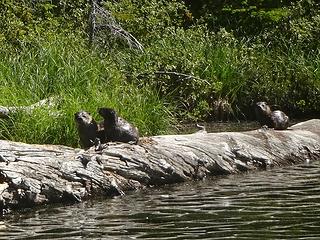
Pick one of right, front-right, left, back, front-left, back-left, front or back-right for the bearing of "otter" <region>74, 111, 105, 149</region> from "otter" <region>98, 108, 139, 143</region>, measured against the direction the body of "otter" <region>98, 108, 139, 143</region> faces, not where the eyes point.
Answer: front

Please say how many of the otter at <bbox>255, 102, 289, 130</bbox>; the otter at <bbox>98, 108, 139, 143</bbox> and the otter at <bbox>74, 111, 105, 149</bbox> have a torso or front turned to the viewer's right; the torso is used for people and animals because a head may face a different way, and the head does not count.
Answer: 0

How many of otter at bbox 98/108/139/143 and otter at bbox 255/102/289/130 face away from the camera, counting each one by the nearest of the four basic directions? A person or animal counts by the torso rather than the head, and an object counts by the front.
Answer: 0

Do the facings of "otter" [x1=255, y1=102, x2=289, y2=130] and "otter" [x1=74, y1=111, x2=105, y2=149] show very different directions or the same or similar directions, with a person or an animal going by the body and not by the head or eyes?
same or similar directions

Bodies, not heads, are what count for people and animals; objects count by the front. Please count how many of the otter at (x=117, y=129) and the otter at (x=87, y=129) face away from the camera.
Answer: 0

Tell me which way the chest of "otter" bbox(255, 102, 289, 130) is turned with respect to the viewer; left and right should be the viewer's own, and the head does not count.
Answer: facing the viewer and to the left of the viewer

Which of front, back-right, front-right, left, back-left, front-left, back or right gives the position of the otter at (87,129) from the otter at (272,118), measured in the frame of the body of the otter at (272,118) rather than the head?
front

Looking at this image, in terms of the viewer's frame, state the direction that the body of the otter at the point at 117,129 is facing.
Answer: to the viewer's left
